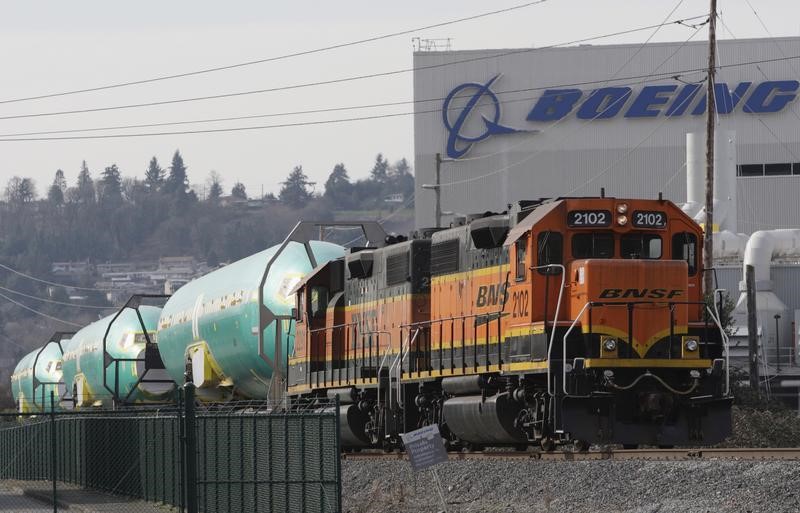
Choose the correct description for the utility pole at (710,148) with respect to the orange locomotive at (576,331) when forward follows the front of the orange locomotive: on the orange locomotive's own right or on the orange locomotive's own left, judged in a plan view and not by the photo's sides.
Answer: on the orange locomotive's own left

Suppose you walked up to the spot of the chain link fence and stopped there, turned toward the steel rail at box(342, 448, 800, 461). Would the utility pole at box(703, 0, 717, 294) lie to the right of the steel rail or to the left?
left

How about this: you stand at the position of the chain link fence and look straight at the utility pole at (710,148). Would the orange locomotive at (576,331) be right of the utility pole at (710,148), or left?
right

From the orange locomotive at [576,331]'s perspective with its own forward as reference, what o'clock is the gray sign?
The gray sign is roughly at 3 o'clock from the orange locomotive.

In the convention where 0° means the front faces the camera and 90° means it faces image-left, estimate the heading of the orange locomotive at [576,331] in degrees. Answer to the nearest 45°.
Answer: approximately 315°
